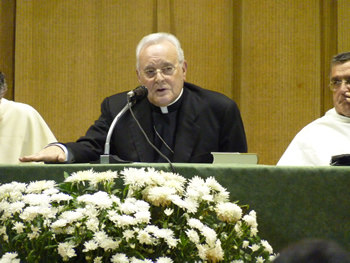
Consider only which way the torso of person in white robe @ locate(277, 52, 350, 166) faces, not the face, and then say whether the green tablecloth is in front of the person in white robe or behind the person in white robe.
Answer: in front

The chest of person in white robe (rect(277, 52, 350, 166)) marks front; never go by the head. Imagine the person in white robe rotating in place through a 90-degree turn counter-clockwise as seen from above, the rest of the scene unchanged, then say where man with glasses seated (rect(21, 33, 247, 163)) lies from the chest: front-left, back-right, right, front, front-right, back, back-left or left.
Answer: back

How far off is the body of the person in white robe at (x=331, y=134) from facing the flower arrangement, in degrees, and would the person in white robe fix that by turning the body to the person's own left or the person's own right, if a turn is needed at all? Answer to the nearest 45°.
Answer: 0° — they already face it

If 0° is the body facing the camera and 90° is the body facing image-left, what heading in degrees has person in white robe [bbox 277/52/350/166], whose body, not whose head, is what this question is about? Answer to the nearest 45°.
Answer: approximately 0°
